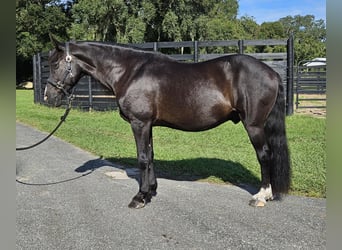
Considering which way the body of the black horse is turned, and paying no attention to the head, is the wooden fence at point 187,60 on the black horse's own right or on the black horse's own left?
on the black horse's own right

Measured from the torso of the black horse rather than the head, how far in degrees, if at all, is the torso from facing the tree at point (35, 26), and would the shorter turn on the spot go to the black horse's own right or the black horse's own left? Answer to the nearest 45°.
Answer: approximately 90° to the black horse's own right

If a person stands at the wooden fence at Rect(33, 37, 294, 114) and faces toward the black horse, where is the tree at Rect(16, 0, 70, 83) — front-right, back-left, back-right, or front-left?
back-right

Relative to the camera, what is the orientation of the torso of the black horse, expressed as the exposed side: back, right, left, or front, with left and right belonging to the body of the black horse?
left
